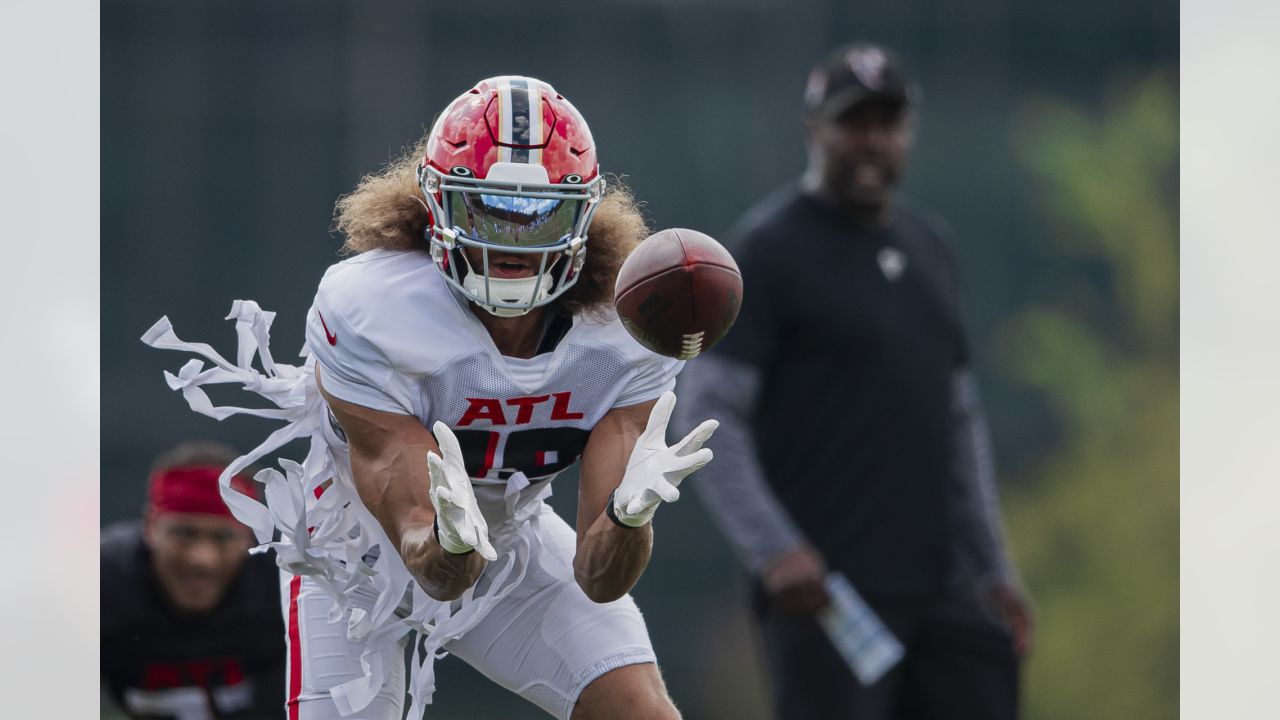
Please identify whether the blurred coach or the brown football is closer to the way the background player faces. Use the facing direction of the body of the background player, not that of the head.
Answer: the brown football

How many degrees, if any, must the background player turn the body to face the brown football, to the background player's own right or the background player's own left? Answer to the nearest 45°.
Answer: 0° — they already face it

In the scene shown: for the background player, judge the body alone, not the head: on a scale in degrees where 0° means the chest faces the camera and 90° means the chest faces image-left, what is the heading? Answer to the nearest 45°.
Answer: approximately 0°

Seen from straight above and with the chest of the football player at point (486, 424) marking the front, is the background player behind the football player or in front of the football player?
behind

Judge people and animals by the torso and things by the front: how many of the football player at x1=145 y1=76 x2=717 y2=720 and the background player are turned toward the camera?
2
